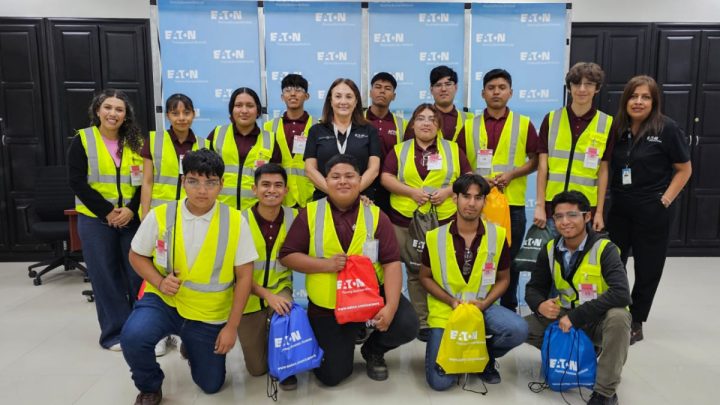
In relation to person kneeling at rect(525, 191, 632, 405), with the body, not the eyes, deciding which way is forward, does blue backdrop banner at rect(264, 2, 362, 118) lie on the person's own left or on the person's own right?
on the person's own right

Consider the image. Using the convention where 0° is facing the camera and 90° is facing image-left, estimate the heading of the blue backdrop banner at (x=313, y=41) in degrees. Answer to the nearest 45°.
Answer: approximately 0°

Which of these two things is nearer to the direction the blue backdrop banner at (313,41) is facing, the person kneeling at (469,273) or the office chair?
the person kneeling

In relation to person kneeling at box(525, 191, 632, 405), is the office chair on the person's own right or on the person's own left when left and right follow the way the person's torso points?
on the person's own right

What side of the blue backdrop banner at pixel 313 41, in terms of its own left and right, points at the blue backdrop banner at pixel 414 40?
left

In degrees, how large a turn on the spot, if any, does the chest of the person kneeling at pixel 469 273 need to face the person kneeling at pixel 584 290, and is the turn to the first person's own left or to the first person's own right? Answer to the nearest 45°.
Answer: approximately 90° to the first person's own left

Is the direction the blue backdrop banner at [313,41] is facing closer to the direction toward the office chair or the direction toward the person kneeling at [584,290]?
the person kneeling

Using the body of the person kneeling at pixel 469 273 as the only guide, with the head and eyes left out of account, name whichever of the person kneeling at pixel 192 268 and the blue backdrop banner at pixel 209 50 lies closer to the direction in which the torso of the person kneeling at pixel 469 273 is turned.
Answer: the person kneeling

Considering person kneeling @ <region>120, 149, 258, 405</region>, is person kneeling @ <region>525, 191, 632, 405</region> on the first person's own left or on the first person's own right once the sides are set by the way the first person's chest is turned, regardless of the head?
on the first person's own left

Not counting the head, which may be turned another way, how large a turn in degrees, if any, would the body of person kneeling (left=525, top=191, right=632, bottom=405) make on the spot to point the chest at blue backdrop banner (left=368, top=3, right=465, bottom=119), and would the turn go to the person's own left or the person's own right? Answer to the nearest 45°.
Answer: approximately 135° to the person's own right
